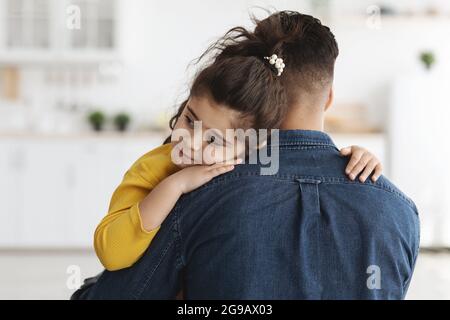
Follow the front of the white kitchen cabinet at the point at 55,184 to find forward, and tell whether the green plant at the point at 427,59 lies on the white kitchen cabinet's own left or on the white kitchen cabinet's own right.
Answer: on the white kitchen cabinet's own left

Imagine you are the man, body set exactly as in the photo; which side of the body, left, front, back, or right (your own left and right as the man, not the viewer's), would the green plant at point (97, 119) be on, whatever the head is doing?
front

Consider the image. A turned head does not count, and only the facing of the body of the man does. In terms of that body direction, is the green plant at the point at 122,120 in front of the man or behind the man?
in front

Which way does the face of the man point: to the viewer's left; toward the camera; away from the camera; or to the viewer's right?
away from the camera

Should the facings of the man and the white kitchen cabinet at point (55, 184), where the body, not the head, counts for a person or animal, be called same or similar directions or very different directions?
very different directions

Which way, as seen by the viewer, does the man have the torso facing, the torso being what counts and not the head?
away from the camera

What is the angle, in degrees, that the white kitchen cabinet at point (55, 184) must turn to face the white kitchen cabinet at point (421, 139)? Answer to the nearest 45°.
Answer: approximately 90° to its left

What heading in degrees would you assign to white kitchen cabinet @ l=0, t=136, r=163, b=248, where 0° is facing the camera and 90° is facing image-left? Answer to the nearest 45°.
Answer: approximately 0°

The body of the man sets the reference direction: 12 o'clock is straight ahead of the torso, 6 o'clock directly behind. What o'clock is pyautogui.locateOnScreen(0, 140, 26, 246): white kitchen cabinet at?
The white kitchen cabinet is roughly at 11 o'clock from the man.

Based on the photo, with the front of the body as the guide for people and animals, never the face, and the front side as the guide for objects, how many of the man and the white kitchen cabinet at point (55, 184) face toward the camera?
1

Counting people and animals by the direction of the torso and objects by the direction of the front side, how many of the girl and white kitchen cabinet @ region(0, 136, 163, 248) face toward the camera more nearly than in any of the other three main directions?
2

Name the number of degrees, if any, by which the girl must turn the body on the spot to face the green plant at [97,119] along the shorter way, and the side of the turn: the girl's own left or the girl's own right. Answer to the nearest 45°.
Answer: approximately 180°
